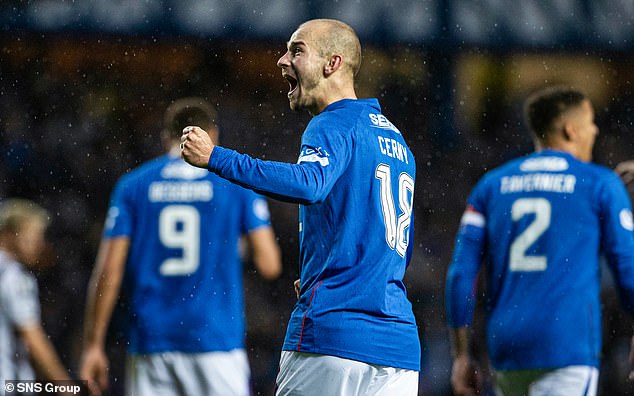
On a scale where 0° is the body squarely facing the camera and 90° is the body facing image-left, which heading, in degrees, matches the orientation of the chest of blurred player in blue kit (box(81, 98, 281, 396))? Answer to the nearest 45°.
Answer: approximately 180°

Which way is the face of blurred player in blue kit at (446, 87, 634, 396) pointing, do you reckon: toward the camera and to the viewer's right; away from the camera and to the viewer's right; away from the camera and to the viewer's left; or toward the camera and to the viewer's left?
away from the camera and to the viewer's right

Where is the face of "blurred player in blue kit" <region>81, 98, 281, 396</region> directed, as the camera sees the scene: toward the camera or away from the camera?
away from the camera

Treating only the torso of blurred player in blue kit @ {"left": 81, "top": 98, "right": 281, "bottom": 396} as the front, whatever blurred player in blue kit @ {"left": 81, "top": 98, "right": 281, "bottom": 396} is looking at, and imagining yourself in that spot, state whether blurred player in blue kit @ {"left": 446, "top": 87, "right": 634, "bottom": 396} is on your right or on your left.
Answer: on your right
